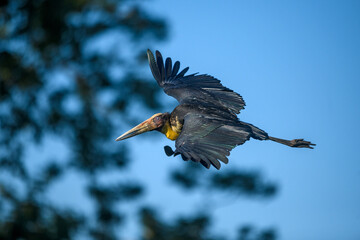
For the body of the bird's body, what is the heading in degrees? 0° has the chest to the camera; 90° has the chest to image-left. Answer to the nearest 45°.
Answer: approximately 90°
